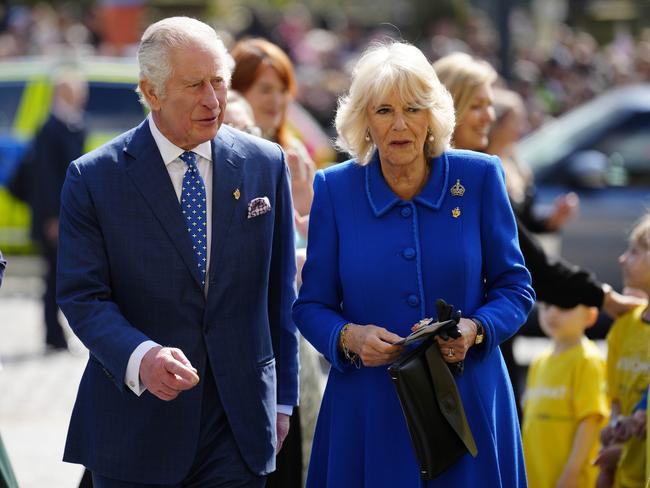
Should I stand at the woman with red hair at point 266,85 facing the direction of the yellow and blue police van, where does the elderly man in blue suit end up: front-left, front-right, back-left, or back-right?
back-left

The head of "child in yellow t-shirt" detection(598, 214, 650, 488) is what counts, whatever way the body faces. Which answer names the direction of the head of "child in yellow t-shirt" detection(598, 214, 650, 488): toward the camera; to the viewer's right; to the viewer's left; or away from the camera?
to the viewer's left

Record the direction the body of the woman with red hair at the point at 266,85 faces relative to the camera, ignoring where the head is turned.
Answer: toward the camera

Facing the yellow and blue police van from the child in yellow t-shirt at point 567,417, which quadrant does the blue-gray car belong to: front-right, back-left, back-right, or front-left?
front-right

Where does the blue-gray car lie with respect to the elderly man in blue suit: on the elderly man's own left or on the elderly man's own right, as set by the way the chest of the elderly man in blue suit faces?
on the elderly man's own left

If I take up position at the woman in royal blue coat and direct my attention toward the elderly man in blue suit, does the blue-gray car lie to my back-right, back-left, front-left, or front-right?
back-right

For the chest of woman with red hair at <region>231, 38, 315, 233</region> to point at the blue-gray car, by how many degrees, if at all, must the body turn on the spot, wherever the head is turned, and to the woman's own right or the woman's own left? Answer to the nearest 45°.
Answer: approximately 135° to the woman's own left

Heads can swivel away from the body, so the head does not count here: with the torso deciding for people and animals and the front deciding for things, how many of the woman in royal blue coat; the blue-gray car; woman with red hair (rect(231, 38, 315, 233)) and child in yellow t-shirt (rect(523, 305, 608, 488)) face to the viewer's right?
0

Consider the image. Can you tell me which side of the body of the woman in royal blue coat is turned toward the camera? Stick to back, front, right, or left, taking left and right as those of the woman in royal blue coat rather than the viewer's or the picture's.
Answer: front

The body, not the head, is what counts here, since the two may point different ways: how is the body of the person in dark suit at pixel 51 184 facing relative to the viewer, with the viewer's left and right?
facing to the right of the viewer

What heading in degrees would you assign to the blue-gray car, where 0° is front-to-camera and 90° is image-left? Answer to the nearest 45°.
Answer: approximately 45°
